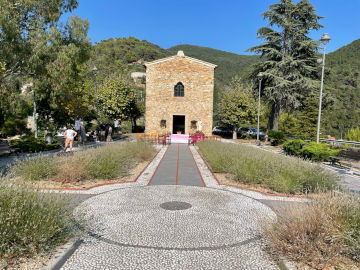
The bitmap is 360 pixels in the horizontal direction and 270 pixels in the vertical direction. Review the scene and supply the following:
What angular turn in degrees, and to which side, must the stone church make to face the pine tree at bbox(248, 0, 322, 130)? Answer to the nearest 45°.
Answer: approximately 90° to its left

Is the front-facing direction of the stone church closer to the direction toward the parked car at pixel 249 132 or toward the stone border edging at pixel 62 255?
the stone border edging

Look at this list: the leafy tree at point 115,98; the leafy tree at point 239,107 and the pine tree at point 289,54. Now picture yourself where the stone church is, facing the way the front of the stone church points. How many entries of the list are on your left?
2

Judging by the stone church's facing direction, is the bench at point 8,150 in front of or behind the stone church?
in front

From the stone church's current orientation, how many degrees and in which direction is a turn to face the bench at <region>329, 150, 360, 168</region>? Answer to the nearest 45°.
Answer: approximately 45° to its left

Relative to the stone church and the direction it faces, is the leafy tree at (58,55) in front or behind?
in front

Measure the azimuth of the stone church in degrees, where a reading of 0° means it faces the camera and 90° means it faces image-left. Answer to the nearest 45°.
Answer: approximately 0°

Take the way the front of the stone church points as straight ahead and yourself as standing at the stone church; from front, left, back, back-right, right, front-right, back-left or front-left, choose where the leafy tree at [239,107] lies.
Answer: left

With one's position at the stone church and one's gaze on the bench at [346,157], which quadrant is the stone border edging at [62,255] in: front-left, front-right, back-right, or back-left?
front-right

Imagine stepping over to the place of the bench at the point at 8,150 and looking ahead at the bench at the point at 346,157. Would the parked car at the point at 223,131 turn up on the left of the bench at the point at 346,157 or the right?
left

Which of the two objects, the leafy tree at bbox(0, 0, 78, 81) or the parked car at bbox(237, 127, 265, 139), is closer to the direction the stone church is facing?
the leafy tree

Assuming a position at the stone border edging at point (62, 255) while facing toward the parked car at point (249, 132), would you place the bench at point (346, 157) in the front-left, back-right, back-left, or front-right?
front-right

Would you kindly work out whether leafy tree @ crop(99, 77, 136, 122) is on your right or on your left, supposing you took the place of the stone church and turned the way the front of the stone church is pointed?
on your right

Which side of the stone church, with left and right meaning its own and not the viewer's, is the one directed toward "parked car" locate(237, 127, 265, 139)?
left

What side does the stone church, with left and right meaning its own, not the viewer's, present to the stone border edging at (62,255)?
front
